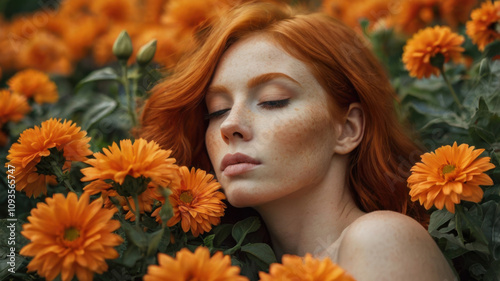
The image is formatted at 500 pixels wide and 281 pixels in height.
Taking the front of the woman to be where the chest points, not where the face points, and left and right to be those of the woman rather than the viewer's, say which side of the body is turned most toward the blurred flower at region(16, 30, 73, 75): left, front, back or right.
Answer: right

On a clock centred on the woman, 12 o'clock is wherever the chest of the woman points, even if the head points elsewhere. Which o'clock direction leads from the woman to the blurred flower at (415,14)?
The blurred flower is roughly at 6 o'clock from the woman.

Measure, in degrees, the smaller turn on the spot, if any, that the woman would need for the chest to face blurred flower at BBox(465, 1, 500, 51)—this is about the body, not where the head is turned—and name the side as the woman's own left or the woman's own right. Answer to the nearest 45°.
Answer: approximately 135° to the woman's own left

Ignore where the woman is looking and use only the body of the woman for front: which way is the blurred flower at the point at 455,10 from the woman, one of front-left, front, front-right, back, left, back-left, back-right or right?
back

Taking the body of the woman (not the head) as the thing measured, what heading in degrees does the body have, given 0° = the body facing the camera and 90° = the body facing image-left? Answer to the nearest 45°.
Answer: approximately 45°
